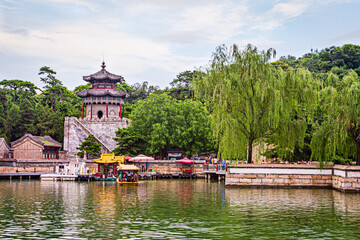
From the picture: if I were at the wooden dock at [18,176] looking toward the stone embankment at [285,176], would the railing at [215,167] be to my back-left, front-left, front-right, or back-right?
front-left

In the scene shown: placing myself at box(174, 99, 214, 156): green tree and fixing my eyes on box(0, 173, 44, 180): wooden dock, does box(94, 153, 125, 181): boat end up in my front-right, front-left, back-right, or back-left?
front-left
